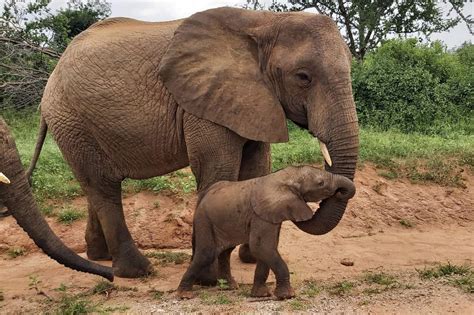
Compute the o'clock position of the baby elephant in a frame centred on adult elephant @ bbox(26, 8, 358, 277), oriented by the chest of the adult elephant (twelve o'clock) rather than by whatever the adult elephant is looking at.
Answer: The baby elephant is roughly at 2 o'clock from the adult elephant.

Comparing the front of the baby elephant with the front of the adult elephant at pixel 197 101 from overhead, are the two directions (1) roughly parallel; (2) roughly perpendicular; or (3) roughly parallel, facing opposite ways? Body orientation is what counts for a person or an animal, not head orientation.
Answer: roughly parallel

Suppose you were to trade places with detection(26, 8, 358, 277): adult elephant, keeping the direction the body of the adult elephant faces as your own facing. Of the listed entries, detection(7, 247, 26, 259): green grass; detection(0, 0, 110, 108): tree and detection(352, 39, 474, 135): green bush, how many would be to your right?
0

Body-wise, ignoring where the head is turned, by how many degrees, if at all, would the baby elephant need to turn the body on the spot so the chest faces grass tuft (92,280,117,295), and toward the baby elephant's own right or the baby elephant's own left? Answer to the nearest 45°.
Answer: approximately 180°

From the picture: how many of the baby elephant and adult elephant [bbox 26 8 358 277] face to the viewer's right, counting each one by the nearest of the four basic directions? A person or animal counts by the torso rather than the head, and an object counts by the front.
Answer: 2

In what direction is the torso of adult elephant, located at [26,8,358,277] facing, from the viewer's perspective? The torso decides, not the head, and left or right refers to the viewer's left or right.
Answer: facing to the right of the viewer

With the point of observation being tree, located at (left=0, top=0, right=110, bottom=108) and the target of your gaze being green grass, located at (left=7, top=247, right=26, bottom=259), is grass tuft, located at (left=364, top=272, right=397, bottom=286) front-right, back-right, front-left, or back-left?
front-left

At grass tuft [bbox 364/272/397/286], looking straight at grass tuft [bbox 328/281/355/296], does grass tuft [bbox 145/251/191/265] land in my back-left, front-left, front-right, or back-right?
front-right

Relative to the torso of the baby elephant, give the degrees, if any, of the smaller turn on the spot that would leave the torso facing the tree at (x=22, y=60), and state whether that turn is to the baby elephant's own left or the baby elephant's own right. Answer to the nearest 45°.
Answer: approximately 135° to the baby elephant's own left

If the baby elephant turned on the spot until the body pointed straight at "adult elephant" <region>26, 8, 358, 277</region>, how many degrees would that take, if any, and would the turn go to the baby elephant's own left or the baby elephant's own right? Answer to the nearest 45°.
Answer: approximately 135° to the baby elephant's own left

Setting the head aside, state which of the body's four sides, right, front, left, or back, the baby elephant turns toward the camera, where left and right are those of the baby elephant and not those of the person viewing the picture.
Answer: right

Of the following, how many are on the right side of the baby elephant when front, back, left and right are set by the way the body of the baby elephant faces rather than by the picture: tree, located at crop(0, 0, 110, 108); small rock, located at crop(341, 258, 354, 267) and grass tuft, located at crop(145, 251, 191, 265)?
0
